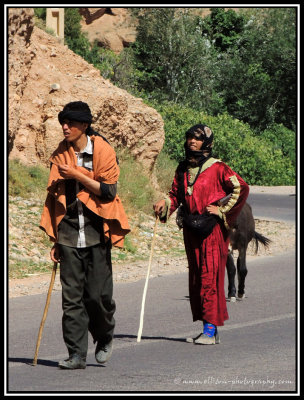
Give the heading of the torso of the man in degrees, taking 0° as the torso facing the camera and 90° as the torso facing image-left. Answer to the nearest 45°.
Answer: approximately 45°

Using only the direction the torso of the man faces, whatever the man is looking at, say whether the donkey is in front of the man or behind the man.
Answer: behind

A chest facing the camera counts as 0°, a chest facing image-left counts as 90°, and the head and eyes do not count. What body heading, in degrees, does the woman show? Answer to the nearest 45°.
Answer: approximately 45°

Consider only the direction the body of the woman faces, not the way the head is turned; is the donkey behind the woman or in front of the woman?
behind

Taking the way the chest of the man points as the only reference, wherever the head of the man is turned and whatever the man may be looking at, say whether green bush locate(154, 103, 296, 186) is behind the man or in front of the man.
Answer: behind
